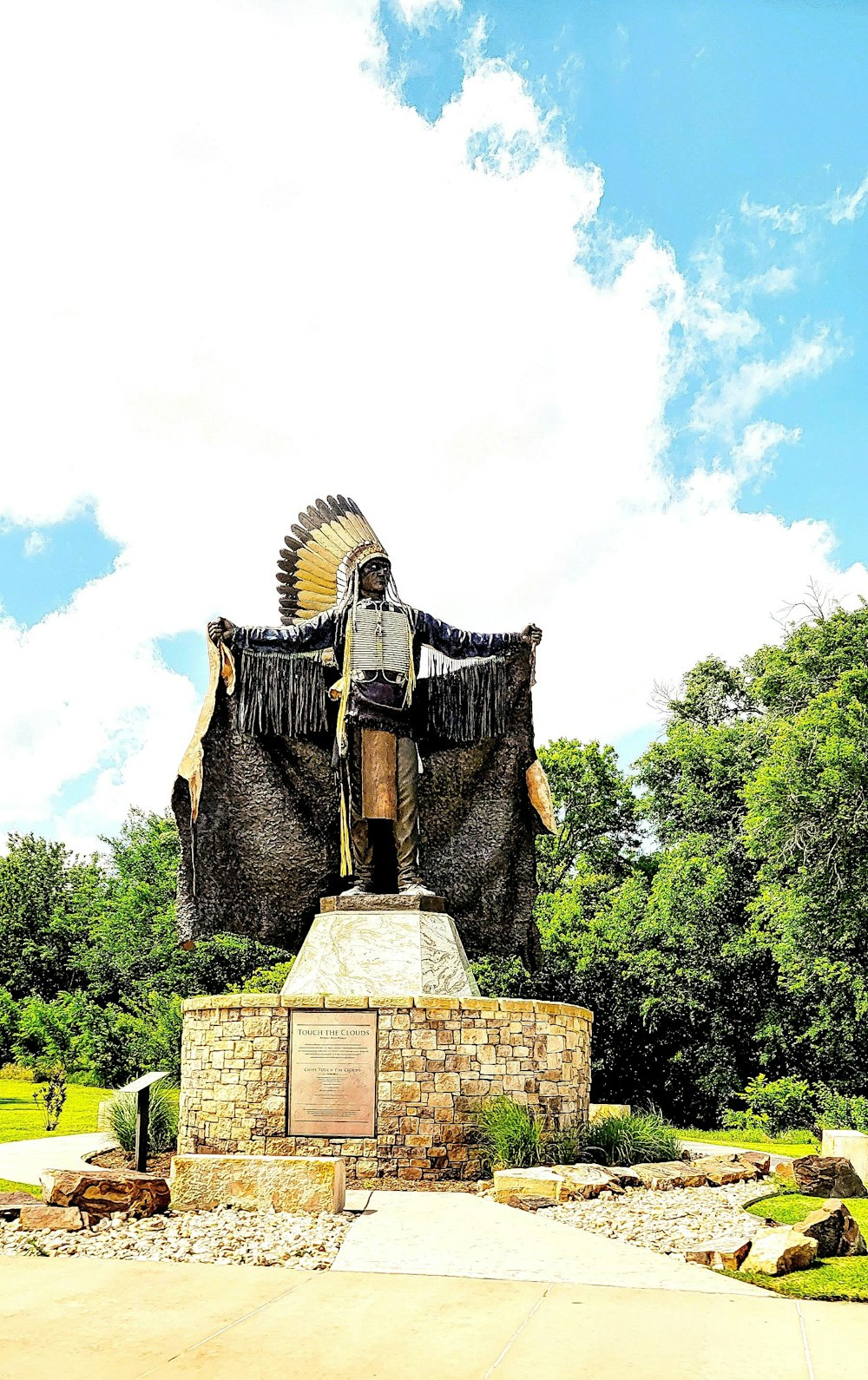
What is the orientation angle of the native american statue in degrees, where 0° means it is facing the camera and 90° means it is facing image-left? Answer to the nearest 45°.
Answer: approximately 0°

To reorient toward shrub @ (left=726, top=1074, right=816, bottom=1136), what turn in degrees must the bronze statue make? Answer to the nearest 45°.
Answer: approximately 135° to its left

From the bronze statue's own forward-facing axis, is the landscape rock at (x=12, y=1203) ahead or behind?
ahead

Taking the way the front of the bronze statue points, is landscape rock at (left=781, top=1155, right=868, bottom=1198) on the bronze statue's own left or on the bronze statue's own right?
on the bronze statue's own left

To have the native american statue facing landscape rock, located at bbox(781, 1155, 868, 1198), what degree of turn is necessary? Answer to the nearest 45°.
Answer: approximately 45° to its left

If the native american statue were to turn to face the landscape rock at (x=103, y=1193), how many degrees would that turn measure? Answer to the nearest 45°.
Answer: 0° — it already faces it
